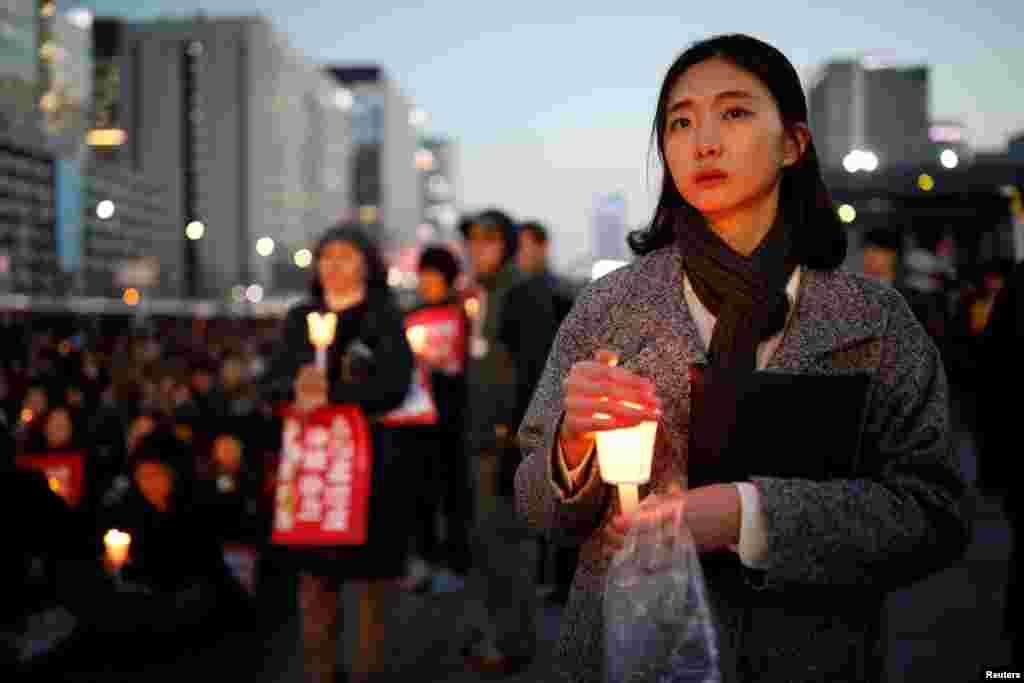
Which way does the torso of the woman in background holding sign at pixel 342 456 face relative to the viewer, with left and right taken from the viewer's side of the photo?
facing the viewer and to the left of the viewer

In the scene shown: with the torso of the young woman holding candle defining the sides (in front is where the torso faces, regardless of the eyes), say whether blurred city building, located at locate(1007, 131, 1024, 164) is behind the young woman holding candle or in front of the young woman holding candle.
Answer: behind

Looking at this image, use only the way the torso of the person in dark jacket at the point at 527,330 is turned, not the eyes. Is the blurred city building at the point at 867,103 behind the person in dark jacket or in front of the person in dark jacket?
behind

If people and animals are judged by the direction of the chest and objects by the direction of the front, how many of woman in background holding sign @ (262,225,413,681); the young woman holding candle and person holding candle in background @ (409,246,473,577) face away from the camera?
0

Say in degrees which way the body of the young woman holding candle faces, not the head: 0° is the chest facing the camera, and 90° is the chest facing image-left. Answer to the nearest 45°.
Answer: approximately 45°

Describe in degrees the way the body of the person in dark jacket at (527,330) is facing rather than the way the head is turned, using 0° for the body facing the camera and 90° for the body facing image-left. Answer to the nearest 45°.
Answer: approximately 45°

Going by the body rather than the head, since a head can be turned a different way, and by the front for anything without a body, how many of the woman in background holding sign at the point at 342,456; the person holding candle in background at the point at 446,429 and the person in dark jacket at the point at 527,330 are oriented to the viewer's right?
0

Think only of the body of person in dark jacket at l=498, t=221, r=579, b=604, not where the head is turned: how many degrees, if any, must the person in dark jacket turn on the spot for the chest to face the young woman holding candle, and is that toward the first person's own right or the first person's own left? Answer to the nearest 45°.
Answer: approximately 45° to the first person's own left

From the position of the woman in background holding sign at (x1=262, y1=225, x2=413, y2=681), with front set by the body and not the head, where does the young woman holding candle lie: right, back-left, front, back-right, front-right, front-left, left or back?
front-left
